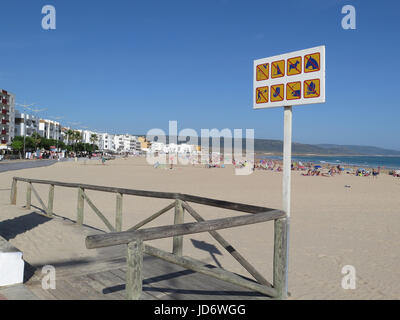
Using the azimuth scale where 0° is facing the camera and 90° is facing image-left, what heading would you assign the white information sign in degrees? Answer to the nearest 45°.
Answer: approximately 45°
